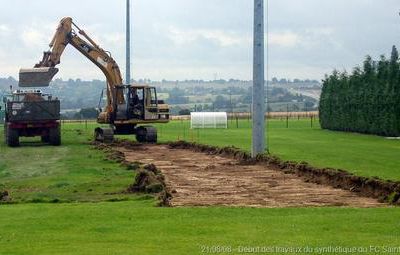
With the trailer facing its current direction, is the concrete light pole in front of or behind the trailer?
behind

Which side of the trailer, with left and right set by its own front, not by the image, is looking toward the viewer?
back

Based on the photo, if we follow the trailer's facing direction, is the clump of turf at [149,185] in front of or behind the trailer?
behind
